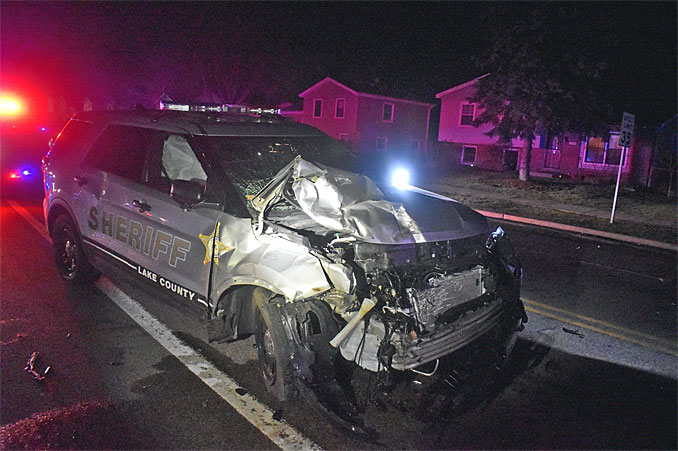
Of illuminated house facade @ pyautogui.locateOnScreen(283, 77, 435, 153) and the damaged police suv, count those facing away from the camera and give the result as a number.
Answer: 0

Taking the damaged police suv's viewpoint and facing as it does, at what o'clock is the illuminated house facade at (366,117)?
The illuminated house facade is roughly at 8 o'clock from the damaged police suv.

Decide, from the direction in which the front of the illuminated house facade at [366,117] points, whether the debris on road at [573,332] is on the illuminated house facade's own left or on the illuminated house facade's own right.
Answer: on the illuminated house facade's own left

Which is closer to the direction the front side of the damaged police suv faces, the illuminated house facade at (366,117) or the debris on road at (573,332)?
the debris on road

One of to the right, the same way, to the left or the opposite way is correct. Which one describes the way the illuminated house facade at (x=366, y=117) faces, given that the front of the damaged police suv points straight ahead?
to the right

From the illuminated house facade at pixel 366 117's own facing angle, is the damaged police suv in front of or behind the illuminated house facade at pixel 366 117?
in front

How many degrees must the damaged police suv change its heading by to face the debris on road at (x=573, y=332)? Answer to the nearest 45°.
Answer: approximately 45° to its left
